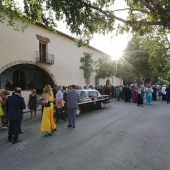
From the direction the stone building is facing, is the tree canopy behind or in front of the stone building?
in front

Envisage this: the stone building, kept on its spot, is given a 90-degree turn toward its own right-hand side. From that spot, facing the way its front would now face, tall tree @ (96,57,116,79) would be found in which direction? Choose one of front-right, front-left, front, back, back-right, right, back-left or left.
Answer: back

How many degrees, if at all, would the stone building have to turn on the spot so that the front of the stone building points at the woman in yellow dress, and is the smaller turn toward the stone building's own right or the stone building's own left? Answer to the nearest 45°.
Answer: approximately 45° to the stone building's own right

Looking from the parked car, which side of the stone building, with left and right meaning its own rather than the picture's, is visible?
front

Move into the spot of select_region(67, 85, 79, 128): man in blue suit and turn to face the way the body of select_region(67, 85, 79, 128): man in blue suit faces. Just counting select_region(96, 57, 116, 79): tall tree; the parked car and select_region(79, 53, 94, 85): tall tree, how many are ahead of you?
3

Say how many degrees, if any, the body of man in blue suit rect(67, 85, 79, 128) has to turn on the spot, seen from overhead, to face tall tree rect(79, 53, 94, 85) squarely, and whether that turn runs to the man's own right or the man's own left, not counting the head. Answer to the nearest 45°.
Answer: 0° — they already face it

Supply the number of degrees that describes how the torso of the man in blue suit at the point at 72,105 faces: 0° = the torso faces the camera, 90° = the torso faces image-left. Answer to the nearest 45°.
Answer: approximately 180°

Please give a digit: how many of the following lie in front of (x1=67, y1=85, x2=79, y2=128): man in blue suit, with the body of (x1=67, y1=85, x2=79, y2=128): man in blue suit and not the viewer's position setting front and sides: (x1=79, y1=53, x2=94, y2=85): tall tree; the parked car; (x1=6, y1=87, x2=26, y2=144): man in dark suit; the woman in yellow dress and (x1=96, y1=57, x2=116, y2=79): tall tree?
3

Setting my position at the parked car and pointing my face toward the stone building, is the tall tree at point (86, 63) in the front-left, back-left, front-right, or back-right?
front-right

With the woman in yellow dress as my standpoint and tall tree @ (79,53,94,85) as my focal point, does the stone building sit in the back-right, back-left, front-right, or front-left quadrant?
front-left

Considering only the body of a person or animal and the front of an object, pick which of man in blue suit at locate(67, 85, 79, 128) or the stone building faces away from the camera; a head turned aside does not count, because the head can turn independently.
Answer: the man in blue suit

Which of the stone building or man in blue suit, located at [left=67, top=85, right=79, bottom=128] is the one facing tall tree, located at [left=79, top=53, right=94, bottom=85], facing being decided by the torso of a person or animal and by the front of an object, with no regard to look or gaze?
the man in blue suit

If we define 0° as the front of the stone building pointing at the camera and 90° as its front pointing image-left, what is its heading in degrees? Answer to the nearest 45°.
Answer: approximately 315°

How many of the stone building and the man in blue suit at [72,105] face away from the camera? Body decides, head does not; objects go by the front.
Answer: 1

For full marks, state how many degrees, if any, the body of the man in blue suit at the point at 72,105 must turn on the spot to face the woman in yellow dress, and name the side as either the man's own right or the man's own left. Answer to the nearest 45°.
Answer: approximately 135° to the man's own left

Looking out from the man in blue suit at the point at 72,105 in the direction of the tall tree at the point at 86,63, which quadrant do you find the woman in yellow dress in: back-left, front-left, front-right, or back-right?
back-left

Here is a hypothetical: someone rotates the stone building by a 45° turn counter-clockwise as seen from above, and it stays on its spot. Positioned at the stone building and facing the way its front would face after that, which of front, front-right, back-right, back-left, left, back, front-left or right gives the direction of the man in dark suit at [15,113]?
right
